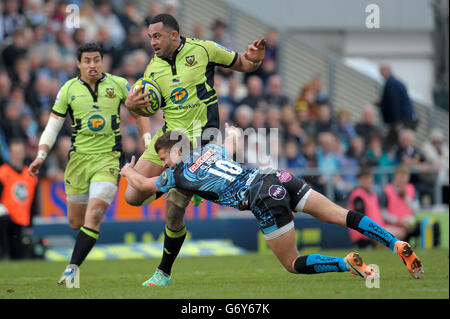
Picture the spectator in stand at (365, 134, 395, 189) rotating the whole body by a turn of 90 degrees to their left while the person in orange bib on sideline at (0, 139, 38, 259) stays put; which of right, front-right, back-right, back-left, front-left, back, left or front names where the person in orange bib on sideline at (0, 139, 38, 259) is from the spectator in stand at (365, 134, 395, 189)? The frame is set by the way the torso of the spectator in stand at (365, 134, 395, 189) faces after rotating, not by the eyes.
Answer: back-right

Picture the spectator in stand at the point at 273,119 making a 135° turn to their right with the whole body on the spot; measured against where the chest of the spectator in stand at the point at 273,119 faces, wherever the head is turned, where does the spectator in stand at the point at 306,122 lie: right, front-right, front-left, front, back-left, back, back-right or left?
right

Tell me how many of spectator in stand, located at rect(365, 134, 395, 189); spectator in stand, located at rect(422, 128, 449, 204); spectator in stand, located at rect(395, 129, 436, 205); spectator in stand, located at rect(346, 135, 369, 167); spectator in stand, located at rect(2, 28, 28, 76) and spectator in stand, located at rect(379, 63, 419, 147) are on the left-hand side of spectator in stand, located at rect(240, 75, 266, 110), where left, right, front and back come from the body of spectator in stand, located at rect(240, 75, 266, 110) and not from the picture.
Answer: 5

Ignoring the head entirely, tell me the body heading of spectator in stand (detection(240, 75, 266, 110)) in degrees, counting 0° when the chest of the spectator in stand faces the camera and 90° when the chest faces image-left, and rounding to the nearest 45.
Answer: approximately 0°

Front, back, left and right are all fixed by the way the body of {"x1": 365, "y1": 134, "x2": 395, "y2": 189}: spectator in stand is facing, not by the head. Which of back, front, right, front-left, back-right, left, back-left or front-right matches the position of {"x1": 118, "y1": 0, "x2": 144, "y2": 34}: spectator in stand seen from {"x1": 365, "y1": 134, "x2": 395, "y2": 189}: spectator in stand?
right

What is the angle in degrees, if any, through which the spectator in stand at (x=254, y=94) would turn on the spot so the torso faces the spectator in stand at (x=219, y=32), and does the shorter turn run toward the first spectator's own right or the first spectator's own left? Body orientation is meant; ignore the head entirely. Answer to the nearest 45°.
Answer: approximately 135° to the first spectator's own right
